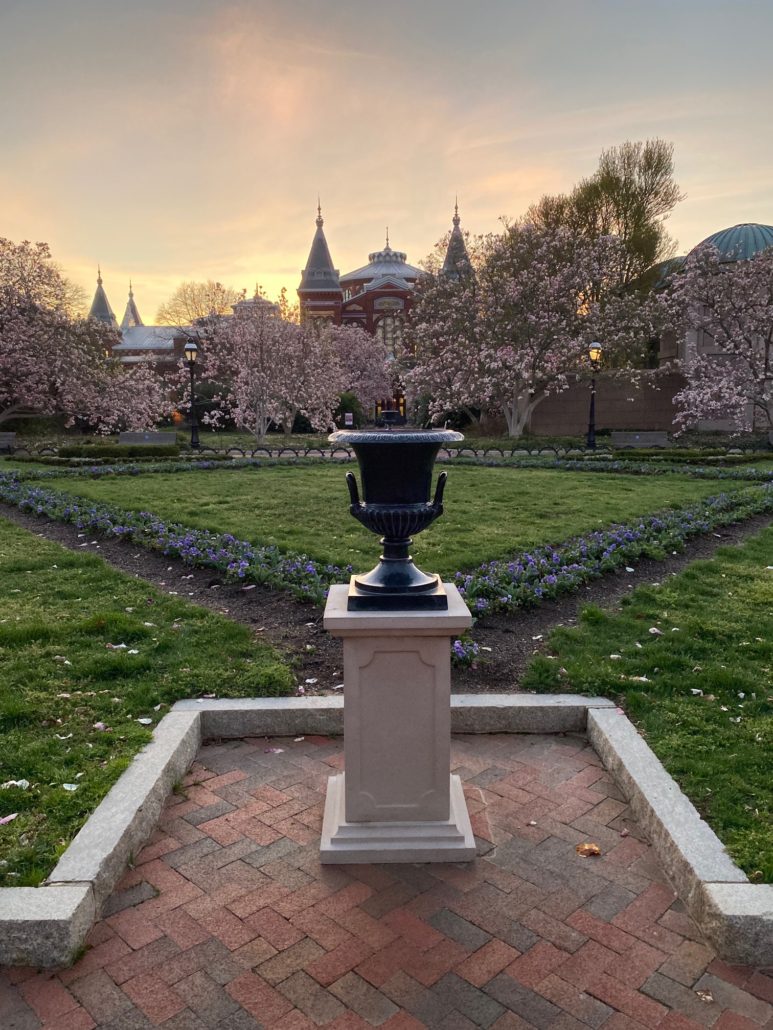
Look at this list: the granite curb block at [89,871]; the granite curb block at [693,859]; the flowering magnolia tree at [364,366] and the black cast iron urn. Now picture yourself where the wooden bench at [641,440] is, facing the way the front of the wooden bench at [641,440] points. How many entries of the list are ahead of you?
3

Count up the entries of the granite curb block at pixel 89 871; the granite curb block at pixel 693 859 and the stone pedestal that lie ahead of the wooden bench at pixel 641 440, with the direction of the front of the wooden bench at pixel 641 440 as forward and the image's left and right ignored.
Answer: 3

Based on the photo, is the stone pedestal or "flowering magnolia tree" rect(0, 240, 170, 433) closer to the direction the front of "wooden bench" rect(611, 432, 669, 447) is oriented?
the stone pedestal

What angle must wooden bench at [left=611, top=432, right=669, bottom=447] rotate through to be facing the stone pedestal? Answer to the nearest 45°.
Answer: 0° — it already faces it

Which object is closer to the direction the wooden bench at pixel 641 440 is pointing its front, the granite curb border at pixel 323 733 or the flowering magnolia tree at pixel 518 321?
the granite curb border

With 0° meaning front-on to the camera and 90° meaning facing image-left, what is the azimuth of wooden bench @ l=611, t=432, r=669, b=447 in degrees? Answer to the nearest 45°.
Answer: approximately 0°

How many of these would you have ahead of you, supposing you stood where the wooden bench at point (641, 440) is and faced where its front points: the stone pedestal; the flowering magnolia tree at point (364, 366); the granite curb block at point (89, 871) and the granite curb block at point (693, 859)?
3

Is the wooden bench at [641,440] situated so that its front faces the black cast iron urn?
yes

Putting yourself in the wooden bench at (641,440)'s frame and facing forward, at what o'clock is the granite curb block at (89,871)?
The granite curb block is roughly at 12 o'clock from the wooden bench.

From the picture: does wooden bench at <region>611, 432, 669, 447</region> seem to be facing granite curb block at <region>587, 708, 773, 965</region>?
yes
